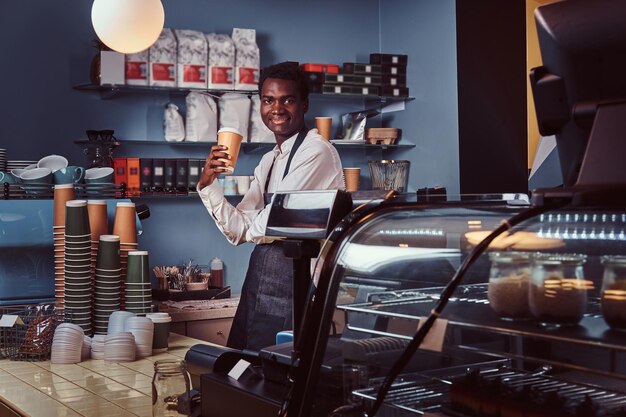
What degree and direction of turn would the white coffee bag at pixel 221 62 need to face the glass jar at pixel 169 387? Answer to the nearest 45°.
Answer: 0° — it already faces it

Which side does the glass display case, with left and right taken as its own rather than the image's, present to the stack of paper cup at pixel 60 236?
right

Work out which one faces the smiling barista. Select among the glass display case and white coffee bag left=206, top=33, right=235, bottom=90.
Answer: the white coffee bag

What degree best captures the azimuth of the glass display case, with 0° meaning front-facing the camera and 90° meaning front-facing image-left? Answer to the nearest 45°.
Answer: approximately 45°

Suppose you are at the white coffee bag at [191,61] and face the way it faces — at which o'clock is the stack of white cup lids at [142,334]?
The stack of white cup lids is roughly at 12 o'clock from the white coffee bag.

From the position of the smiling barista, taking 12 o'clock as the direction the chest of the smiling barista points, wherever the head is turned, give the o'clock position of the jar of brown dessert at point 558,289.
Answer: The jar of brown dessert is roughly at 10 o'clock from the smiling barista.

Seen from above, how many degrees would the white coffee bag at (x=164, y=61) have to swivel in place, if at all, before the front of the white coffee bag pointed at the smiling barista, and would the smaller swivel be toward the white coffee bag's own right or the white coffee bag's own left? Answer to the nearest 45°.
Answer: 0° — it already faces them

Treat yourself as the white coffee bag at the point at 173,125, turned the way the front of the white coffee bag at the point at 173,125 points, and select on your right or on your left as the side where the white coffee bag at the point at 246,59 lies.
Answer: on your left

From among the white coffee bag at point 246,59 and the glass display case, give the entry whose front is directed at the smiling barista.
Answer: the white coffee bag
